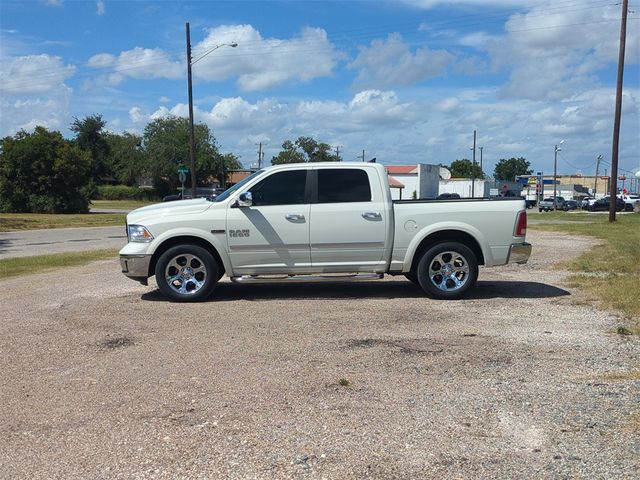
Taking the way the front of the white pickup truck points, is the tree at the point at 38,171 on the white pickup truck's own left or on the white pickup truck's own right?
on the white pickup truck's own right

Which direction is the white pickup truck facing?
to the viewer's left
